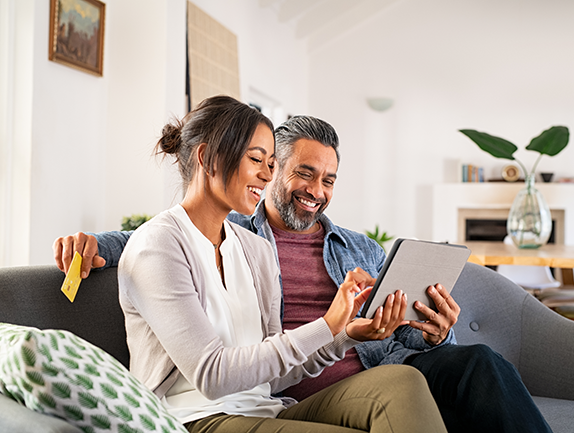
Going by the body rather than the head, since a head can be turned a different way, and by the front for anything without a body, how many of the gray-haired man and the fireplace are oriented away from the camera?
0

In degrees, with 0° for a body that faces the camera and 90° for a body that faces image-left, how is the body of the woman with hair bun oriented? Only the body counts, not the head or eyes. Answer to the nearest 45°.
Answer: approximately 315°

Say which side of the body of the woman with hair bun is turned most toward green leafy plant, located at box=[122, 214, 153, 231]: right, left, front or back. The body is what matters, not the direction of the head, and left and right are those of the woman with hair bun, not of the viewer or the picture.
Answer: back

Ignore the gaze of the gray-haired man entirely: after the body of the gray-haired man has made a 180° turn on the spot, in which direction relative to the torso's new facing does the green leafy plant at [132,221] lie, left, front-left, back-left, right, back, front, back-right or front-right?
front

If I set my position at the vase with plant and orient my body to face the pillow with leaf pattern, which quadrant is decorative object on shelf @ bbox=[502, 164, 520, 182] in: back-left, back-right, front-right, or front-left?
back-right

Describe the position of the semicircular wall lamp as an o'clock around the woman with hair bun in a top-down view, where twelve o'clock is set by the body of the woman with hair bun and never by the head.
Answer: The semicircular wall lamp is roughly at 8 o'clock from the woman with hair bun.

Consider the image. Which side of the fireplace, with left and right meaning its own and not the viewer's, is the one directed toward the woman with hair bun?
front

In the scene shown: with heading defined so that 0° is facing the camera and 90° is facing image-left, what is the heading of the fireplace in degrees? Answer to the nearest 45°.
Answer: approximately 0°

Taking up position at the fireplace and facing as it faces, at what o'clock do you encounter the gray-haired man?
The gray-haired man is roughly at 12 o'clock from the fireplace.

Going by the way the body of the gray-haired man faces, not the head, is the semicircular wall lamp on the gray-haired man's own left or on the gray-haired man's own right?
on the gray-haired man's own left

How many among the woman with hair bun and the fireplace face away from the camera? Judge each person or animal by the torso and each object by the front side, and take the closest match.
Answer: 0

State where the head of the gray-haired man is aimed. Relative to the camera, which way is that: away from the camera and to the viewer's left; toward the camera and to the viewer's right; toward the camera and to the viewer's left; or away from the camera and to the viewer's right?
toward the camera and to the viewer's right
